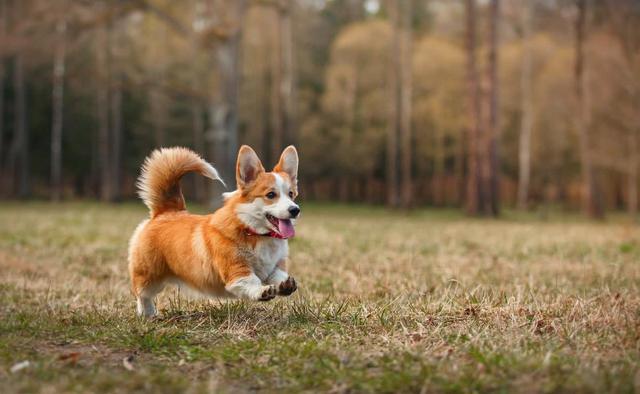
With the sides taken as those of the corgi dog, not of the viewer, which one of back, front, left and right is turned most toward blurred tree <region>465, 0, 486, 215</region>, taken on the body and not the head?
left

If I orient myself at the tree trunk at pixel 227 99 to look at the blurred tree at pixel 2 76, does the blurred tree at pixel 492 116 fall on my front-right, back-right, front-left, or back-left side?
back-right

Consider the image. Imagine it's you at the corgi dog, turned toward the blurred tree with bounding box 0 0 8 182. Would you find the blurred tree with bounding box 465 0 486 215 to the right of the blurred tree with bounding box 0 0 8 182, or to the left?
right

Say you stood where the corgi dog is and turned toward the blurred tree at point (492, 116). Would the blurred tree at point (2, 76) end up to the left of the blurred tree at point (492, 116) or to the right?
left

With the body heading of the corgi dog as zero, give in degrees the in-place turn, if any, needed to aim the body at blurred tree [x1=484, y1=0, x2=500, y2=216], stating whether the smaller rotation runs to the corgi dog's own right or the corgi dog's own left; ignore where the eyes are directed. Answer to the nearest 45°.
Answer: approximately 90° to the corgi dog's own left

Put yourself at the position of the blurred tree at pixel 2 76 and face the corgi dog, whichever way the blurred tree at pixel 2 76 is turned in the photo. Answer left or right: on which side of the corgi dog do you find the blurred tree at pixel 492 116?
left

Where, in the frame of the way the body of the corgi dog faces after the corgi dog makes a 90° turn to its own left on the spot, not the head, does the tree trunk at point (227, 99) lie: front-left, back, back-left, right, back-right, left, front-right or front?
front-left

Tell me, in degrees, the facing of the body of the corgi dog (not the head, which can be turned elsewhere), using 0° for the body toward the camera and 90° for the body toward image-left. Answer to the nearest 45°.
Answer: approximately 315°

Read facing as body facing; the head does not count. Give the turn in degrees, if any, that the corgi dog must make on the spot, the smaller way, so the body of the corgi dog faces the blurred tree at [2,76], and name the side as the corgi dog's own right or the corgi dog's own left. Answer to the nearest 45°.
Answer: approximately 135° to the corgi dog's own left
